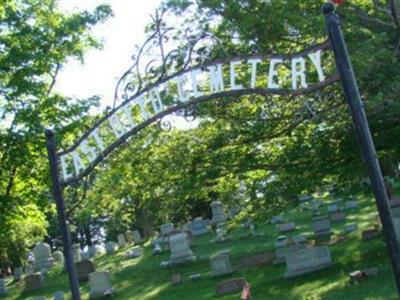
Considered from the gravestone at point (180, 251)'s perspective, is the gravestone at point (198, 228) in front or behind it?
behind

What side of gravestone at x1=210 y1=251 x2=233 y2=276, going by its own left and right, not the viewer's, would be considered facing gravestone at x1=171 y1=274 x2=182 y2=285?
right

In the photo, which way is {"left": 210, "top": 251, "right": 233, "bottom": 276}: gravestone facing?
toward the camera

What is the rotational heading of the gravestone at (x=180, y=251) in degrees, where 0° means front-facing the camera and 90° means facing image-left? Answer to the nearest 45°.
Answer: approximately 0°

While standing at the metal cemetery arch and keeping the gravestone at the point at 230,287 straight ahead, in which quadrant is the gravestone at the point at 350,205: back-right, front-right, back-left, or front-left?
front-right

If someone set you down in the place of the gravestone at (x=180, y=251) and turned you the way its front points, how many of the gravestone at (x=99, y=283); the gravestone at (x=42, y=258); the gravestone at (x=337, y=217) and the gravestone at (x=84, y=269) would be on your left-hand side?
1

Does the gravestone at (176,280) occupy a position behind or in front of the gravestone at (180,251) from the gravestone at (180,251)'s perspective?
in front

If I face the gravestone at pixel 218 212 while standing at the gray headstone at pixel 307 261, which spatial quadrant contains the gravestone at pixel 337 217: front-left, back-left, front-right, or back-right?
front-right

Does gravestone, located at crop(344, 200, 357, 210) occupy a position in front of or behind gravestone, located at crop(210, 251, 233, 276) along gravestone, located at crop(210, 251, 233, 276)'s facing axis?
behind

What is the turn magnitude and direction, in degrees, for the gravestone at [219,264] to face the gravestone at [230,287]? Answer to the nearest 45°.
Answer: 0° — it already faces it

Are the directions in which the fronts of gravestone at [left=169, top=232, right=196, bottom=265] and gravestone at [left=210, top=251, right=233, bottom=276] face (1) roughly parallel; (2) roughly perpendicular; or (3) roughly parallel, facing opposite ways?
roughly parallel

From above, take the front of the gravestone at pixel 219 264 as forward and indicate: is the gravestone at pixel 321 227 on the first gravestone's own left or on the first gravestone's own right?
on the first gravestone's own left

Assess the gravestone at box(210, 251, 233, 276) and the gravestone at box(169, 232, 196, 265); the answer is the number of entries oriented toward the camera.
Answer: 2

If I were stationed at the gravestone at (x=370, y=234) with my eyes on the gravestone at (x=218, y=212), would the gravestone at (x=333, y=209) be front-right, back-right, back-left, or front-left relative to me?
front-right

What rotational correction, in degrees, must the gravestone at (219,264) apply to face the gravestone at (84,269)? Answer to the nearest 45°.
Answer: approximately 135° to its right

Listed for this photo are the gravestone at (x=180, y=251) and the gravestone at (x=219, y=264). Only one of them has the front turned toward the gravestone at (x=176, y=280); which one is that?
the gravestone at (x=180, y=251)
